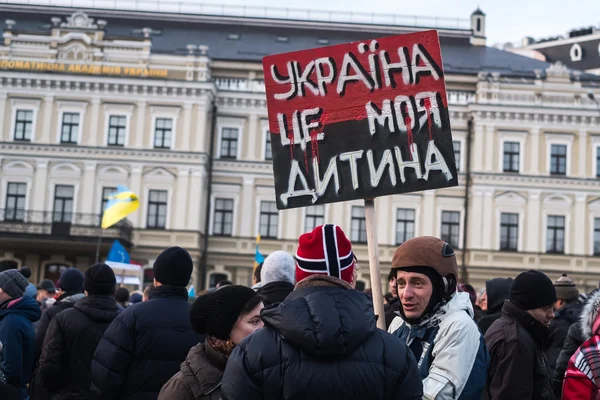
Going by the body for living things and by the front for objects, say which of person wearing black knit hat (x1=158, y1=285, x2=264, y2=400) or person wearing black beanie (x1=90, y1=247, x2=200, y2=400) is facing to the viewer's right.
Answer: person wearing black knit hat (x1=158, y1=285, x2=264, y2=400)

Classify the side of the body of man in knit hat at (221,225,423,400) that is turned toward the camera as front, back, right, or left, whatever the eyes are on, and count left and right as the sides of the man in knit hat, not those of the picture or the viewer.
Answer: back

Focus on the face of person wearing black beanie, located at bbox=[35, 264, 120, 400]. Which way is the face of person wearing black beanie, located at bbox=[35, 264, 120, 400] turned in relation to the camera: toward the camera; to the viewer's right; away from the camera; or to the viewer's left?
away from the camera

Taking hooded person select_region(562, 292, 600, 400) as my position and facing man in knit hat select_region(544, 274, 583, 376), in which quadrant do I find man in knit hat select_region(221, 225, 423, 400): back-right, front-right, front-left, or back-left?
back-left

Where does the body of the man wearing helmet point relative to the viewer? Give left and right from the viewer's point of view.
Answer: facing the viewer and to the left of the viewer

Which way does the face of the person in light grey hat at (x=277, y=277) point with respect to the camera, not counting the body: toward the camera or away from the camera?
away from the camera

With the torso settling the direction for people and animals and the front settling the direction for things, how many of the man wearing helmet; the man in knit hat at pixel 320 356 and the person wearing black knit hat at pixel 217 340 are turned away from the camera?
1

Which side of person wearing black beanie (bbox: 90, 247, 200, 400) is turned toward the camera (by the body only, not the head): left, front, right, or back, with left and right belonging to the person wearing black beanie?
back

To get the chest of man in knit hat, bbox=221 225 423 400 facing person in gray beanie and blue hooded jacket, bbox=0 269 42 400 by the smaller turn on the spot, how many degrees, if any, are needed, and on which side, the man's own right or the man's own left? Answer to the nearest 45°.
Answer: approximately 45° to the man's own left

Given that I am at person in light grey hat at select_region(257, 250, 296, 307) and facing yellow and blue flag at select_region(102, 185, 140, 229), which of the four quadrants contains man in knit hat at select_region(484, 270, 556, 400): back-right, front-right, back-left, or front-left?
back-right

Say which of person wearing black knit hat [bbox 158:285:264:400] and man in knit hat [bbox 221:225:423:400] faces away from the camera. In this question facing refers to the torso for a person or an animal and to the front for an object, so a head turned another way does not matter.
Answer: the man in knit hat
